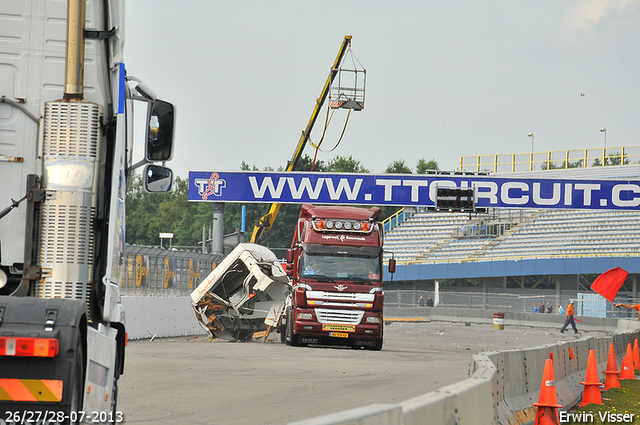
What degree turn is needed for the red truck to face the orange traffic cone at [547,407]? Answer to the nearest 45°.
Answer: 0° — it already faces it

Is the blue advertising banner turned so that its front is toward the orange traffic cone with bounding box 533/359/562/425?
yes

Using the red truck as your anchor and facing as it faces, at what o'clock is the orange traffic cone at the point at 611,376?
The orange traffic cone is roughly at 11 o'clock from the red truck.

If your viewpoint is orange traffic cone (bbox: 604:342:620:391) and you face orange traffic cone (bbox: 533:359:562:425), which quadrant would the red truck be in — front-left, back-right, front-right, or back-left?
back-right

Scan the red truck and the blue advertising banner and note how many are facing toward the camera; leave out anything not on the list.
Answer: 2

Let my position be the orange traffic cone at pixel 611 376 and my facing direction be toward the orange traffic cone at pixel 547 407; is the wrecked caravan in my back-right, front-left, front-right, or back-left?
back-right

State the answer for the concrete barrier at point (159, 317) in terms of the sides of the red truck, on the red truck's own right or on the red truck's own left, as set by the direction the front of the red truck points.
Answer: on the red truck's own right

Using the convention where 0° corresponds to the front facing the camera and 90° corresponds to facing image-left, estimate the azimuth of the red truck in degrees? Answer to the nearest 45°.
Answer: approximately 0°

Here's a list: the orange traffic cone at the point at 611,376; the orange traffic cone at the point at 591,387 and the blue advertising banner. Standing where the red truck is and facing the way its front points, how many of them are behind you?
1
